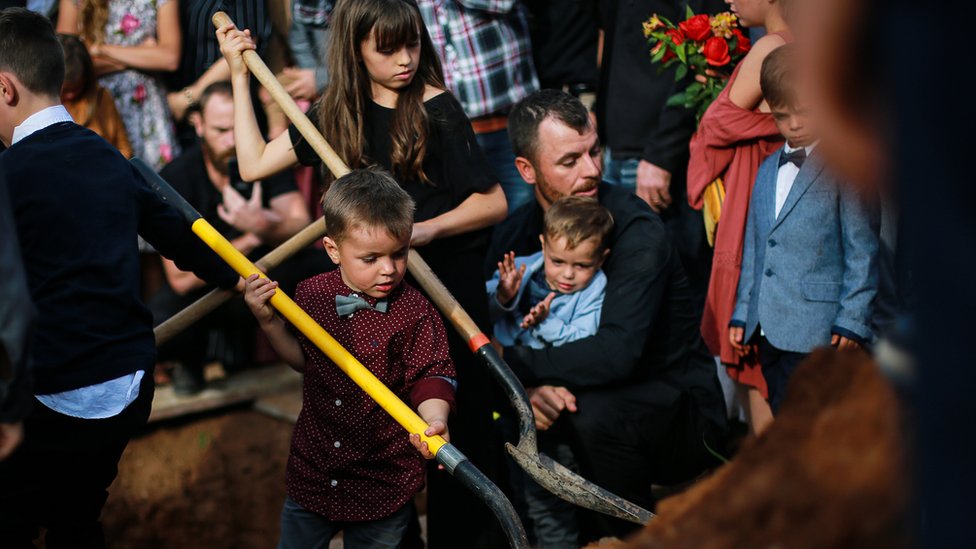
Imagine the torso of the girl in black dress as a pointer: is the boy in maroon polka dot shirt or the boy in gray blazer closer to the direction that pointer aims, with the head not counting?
the boy in maroon polka dot shirt

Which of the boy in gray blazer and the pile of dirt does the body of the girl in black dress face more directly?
the pile of dirt

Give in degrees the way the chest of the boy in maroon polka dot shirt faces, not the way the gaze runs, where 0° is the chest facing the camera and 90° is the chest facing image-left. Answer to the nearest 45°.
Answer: approximately 0°

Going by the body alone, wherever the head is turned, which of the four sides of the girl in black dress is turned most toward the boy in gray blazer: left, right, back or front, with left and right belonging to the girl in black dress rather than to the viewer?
left

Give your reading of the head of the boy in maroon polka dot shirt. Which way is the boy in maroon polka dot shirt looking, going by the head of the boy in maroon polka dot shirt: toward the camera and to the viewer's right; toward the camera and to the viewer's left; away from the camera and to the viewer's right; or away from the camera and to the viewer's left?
toward the camera and to the viewer's right

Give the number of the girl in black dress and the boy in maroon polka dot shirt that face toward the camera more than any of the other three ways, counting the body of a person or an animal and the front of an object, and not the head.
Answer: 2

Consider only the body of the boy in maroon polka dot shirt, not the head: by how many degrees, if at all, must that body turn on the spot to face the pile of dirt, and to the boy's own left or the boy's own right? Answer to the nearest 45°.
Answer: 0° — they already face it

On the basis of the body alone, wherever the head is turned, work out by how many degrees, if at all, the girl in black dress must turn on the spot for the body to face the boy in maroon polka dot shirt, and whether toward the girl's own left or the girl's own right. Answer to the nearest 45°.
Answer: approximately 45° to the girl's own right

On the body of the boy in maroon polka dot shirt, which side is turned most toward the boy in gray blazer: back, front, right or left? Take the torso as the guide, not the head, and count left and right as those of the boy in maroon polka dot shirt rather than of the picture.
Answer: left
